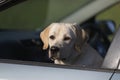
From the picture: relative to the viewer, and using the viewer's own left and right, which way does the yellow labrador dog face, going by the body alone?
facing the viewer and to the left of the viewer
